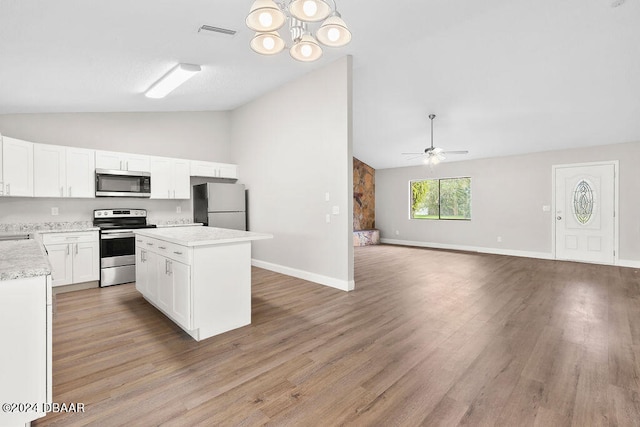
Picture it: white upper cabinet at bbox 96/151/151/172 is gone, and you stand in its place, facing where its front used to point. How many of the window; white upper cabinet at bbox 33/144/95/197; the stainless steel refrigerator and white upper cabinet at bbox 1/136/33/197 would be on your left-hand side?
2

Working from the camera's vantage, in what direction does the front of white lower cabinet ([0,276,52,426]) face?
facing to the right of the viewer

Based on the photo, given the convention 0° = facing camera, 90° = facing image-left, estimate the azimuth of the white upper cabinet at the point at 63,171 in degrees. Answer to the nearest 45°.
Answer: approximately 315°

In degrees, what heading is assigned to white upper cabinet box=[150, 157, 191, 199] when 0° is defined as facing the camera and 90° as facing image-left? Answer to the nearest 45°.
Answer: approximately 0°

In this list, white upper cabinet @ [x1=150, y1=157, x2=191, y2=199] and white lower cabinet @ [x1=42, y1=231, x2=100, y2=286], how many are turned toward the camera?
2

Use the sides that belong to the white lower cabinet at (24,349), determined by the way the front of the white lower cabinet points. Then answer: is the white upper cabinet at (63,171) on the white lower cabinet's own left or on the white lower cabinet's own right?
on the white lower cabinet's own left

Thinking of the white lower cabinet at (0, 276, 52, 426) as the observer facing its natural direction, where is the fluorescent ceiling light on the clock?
The fluorescent ceiling light is roughly at 10 o'clock from the white lower cabinet.

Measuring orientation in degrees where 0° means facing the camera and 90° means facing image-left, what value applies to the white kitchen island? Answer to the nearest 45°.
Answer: approximately 45°

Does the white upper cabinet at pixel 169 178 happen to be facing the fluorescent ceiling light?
yes

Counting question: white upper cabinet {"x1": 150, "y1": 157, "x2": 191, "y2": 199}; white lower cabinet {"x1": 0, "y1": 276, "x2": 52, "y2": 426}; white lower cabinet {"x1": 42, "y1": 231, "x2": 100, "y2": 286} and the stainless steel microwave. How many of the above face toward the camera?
3

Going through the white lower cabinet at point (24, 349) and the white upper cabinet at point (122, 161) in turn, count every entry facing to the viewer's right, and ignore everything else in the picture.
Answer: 1

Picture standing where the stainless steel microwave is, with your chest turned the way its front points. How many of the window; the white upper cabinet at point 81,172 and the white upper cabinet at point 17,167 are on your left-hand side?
1

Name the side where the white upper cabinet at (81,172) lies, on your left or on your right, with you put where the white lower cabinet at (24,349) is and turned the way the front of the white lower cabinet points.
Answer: on your left
